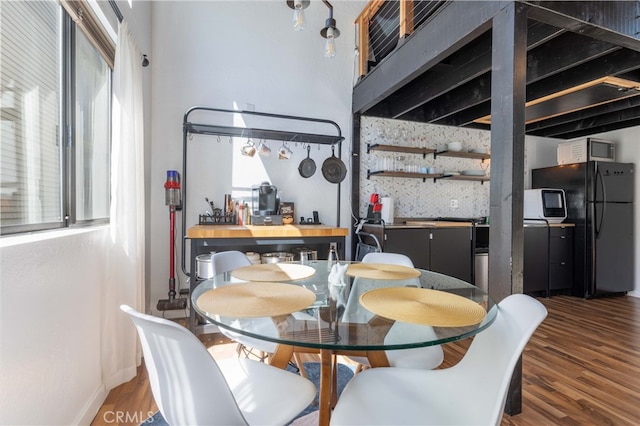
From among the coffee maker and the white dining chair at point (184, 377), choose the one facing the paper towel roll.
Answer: the white dining chair

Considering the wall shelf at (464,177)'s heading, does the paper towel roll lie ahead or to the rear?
ahead

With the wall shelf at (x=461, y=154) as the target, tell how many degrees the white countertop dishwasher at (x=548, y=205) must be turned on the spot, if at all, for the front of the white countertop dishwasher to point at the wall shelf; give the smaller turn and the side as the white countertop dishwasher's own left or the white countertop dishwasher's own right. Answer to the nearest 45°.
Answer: approximately 90° to the white countertop dishwasher's own right

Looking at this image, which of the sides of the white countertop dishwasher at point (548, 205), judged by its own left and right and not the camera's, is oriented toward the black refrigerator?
left

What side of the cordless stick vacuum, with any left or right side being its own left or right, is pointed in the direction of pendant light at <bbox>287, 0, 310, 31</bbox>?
front

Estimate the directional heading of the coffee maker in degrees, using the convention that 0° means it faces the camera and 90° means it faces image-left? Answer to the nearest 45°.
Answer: approximately 0°

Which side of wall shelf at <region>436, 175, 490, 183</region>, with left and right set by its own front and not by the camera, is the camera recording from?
front

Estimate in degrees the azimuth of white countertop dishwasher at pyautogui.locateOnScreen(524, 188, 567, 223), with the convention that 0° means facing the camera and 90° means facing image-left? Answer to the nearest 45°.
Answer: approximately 315°

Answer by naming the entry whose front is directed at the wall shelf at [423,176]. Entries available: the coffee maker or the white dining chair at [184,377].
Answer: the white dining chair

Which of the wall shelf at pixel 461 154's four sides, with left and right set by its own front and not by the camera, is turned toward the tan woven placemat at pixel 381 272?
front

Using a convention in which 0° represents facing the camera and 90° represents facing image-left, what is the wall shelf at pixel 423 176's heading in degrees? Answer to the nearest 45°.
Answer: approximately 0°

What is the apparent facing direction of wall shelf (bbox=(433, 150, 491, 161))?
toward the camera

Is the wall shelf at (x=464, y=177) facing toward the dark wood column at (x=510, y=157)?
yes

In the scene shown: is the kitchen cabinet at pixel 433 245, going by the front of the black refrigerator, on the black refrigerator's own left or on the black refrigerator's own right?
on the black refrigerator's own right

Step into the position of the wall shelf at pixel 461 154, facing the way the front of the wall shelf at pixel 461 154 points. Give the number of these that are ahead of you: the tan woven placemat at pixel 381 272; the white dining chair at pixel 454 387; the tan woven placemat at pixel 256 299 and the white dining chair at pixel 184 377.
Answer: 4

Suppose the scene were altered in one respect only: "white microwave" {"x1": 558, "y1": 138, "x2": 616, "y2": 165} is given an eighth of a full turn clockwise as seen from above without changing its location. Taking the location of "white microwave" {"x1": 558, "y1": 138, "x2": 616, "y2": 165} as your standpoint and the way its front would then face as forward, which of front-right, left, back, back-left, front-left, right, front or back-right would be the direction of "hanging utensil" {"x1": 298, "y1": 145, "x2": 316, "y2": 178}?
front-right

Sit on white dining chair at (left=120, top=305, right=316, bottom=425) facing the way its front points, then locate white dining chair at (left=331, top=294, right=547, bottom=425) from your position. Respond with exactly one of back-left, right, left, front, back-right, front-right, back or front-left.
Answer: front-right
